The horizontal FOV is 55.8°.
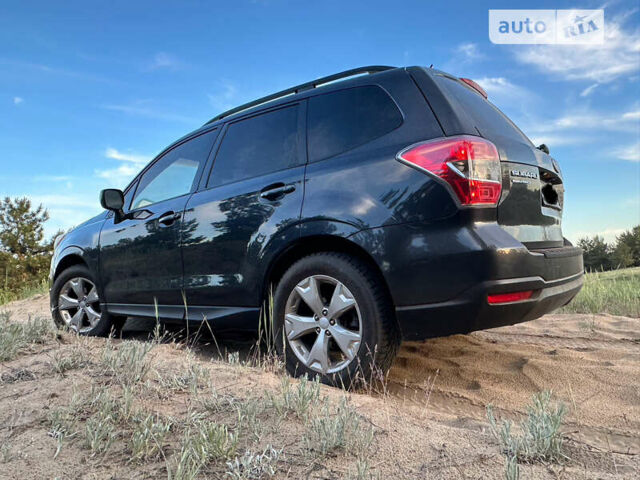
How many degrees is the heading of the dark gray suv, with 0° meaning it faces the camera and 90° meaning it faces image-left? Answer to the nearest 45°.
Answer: approximately 135°

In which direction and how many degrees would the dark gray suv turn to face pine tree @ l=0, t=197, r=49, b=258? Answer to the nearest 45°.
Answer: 0° — it already faces it
